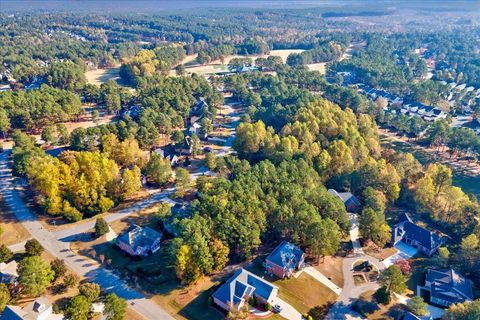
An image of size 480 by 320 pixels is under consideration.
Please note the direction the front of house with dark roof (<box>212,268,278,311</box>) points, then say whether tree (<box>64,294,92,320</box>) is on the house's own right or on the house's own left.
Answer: on the house's own right

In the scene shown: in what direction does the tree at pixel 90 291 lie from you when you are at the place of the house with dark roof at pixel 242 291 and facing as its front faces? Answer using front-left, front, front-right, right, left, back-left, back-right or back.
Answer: back-right

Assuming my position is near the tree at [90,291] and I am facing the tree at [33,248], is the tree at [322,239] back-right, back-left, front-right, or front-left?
back-right

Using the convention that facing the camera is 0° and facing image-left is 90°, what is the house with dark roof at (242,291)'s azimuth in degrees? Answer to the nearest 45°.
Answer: approximately 315°

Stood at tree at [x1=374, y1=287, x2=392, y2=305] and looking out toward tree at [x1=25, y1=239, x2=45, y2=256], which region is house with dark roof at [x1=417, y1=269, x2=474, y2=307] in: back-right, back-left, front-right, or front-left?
back-right

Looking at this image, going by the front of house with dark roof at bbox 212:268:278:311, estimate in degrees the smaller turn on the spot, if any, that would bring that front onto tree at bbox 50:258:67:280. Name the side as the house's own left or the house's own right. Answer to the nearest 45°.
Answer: approximately 135° to the house's own right

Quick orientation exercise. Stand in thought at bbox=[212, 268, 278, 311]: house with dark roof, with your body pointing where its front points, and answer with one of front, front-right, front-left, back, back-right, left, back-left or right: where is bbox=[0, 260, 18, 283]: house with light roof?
back-right

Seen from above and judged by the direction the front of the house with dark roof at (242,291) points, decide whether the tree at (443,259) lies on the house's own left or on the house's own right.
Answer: on the house's own left

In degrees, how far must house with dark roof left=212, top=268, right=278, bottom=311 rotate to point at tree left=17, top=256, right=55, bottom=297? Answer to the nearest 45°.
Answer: approximately 135° to its right

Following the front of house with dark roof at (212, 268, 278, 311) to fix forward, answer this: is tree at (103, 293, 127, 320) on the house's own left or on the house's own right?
on the house's own right

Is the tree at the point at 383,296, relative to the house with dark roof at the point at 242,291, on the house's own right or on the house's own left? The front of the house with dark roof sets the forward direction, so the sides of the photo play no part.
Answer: on the house's own left
